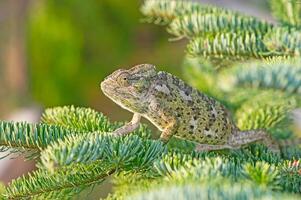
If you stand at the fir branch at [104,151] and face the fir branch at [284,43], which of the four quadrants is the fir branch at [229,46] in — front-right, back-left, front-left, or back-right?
front-left

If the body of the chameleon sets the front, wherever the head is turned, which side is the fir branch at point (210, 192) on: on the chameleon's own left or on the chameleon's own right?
on the chameleon's own left

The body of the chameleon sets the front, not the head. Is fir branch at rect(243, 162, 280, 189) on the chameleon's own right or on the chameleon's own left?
on the chameleon's own left

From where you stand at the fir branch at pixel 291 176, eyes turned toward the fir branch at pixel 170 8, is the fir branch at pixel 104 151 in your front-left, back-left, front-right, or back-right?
front-left

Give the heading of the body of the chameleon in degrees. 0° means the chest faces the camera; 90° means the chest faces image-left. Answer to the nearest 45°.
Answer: approximately 90°
